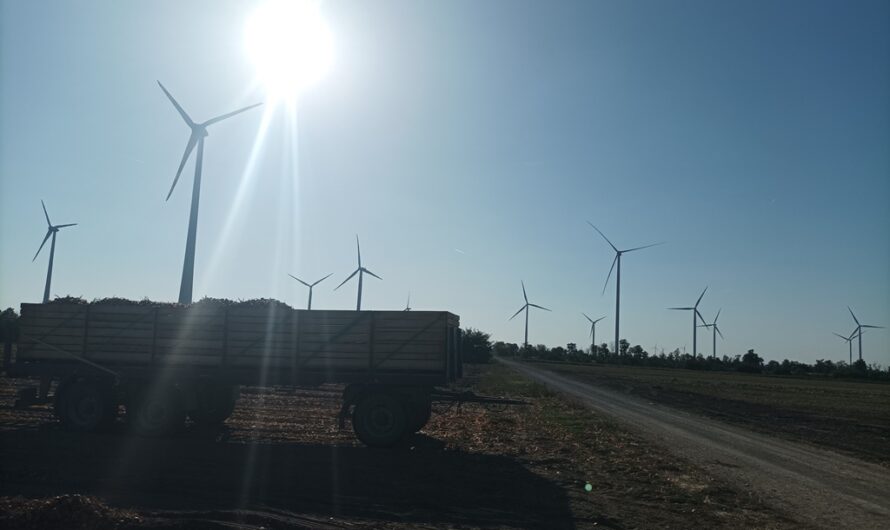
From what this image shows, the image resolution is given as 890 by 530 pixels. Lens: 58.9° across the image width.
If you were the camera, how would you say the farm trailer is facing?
facing to the right of the viewer
